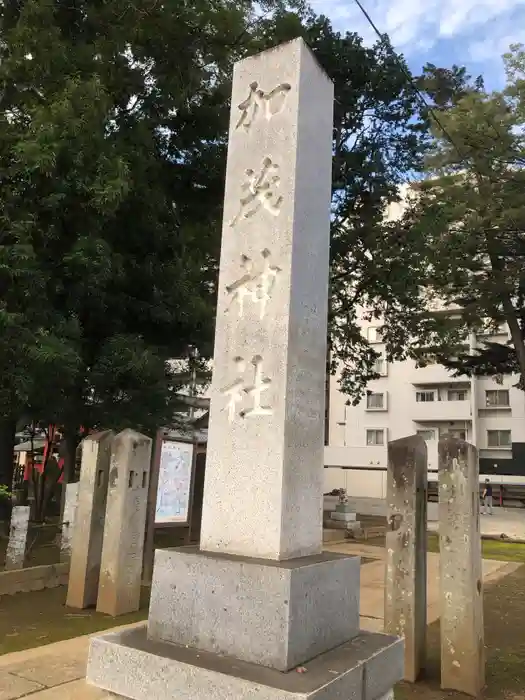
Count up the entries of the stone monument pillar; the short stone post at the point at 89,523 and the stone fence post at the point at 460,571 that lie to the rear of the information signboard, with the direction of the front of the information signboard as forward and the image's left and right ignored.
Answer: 0

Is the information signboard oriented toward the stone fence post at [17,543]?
no

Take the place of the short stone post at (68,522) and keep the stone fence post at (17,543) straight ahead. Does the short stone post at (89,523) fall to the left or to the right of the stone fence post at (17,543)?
left

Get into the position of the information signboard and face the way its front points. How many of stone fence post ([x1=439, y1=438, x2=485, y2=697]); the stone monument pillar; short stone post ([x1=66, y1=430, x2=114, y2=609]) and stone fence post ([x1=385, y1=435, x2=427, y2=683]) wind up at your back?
0

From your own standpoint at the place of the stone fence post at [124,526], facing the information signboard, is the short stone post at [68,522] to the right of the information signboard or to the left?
left

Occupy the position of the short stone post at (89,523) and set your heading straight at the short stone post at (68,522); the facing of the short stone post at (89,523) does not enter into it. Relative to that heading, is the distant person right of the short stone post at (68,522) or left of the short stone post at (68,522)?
right

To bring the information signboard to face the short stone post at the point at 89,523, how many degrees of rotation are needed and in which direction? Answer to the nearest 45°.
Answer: approximately 45° to its right

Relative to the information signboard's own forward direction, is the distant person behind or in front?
behind

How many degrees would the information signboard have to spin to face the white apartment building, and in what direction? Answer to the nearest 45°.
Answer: approximately 135° to its left

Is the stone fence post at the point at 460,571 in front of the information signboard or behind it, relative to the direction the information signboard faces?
in front

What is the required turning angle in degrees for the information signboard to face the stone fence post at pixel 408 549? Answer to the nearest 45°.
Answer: approximately 45° to its left

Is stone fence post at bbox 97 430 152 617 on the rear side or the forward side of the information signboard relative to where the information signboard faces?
on the forward side

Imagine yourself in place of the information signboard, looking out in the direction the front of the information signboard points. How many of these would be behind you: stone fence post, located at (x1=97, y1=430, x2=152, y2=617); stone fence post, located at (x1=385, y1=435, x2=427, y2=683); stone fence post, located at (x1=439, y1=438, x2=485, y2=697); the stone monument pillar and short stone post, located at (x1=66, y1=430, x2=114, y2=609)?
0

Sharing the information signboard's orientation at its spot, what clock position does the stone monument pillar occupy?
The stone monument pillar is roughly at 12 o'clock from the information signboard.

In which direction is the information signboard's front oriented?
toward the camera
